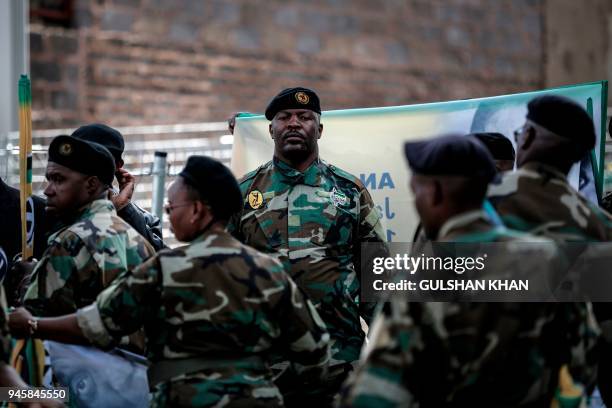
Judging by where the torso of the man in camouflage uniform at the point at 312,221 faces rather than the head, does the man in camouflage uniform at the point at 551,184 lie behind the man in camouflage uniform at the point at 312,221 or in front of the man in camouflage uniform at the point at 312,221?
in front

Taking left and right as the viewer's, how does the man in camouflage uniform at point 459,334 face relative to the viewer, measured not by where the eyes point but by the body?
facing away from the viewer and to the left of the viewer

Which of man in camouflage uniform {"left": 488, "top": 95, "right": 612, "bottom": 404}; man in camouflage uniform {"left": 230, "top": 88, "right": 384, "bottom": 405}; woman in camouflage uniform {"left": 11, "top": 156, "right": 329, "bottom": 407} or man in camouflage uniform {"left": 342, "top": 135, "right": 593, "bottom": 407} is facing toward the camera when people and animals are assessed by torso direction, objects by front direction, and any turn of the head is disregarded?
man in camouflage uniform {"left": 230, "top": 88, "right": 384, "bottom": 405}

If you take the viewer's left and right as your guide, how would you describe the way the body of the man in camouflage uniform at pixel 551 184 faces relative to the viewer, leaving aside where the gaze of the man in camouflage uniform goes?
facing away from the viewer and to the left of the viewer

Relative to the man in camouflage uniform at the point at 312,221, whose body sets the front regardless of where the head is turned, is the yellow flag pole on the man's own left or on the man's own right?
on the man's own right

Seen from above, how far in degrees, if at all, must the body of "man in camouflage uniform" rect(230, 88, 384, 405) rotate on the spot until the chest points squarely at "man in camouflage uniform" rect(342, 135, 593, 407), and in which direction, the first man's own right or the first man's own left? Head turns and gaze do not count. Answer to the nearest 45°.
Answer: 0° — they already face them

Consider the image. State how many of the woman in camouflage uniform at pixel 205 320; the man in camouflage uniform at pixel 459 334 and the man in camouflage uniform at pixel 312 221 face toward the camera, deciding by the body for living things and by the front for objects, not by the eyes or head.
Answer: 1

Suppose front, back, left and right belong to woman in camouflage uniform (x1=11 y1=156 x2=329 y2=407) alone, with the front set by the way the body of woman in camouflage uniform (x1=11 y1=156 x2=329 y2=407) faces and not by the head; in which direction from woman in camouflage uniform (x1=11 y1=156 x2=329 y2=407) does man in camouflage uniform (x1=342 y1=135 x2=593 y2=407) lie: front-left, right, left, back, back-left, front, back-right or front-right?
back
